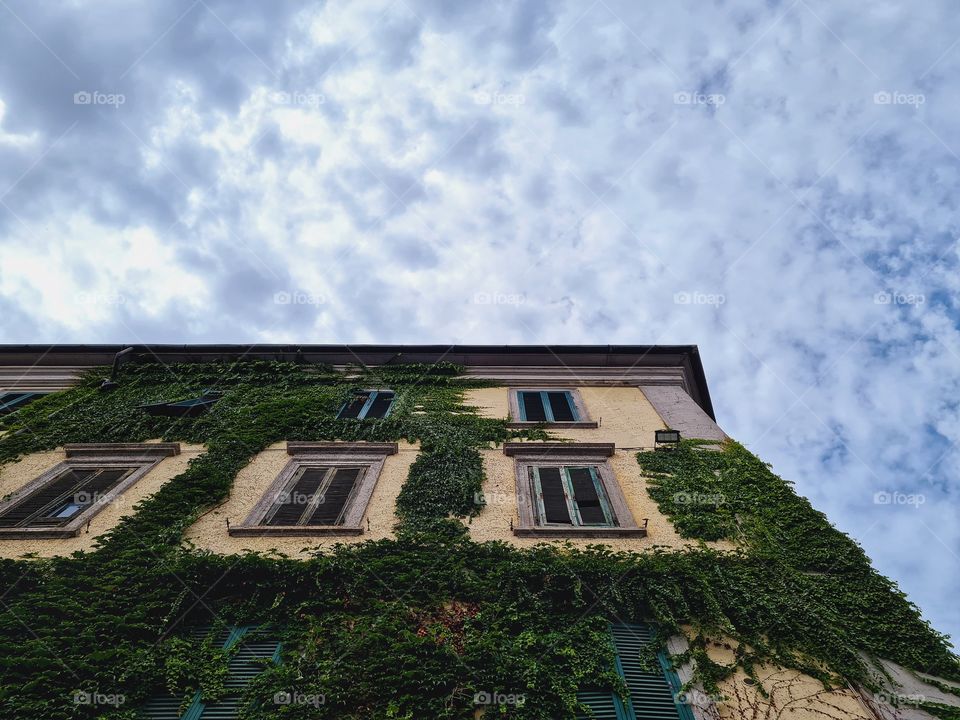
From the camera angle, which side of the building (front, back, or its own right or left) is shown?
front
